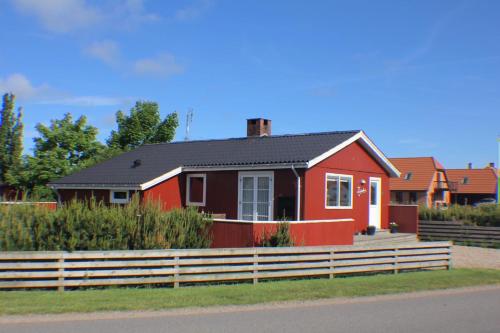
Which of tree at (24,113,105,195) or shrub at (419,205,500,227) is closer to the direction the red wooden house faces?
the shrub

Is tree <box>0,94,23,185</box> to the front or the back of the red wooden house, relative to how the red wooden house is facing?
to the back

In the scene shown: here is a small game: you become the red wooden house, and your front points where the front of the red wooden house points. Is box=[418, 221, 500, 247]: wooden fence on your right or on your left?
on your left

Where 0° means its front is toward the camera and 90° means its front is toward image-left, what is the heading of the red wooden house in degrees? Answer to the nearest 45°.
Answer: approximately 315°

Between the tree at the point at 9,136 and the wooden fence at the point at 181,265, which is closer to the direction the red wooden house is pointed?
the wooden fence

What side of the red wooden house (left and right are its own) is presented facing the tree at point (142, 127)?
back

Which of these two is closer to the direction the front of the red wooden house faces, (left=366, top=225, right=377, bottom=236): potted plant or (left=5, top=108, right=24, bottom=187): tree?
the potted plant

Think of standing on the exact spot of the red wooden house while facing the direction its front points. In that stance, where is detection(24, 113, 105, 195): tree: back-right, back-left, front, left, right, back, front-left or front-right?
back

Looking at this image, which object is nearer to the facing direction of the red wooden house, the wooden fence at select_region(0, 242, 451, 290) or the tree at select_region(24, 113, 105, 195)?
the wooden fence
